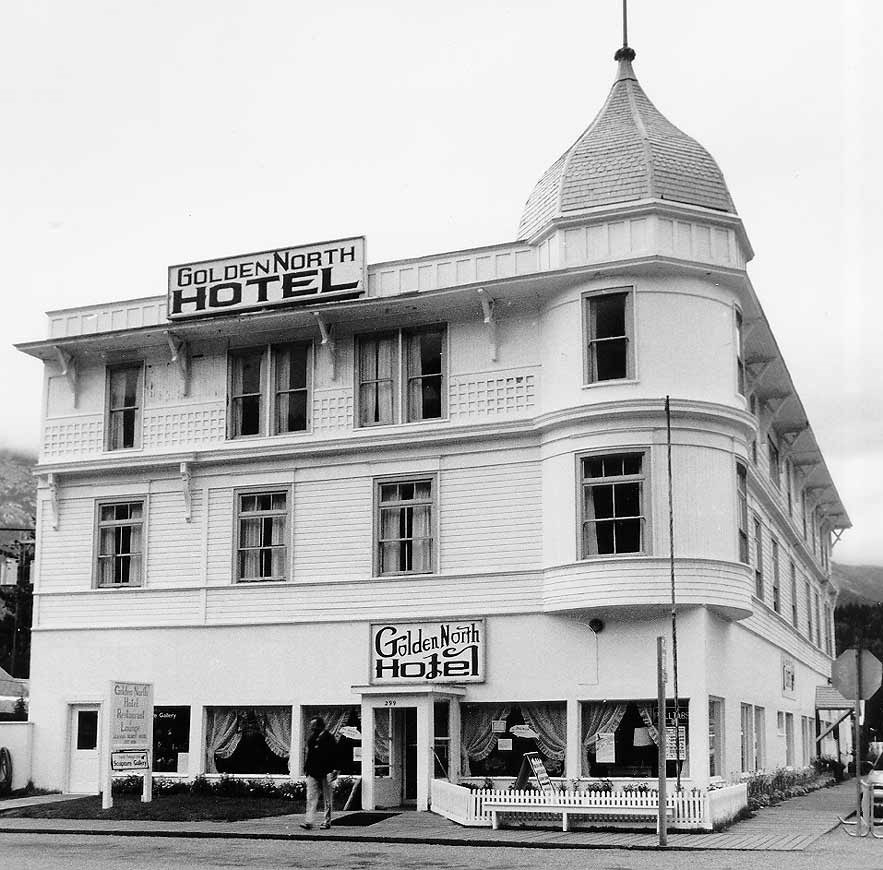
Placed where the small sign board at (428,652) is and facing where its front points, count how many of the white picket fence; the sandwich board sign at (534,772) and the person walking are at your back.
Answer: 0

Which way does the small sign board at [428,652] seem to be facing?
toward the camera

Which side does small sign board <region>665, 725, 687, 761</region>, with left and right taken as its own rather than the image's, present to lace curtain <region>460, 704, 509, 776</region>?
right

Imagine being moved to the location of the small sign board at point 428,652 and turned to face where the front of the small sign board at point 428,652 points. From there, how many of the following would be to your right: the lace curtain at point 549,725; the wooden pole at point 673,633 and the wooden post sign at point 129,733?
1

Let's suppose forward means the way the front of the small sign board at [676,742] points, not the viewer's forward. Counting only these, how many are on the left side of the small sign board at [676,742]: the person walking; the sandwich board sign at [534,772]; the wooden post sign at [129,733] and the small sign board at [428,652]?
0

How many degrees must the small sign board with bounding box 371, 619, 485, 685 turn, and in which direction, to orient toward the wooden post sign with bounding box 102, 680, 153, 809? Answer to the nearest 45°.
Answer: approximately 90° to its right

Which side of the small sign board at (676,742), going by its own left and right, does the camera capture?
front

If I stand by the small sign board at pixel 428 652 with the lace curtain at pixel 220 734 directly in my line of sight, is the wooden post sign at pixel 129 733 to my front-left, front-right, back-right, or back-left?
front-left

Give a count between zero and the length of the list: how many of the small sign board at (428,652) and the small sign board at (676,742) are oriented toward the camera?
2

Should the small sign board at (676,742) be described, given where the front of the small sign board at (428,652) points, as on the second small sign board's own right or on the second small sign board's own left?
on the second small sign board's own left

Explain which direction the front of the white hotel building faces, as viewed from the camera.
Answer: facing the viewer

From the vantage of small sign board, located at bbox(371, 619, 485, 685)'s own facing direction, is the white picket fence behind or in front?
in front

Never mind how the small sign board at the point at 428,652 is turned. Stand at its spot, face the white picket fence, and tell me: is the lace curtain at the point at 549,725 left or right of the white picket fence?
left

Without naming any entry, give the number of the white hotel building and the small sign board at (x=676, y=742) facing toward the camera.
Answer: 2

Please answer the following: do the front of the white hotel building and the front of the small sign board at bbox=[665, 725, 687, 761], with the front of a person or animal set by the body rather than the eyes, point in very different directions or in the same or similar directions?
same or similar directions

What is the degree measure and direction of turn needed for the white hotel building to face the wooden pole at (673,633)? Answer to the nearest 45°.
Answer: approximately 45° to its left

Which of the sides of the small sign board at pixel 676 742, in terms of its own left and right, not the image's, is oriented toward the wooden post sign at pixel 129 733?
right
